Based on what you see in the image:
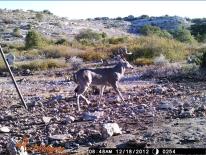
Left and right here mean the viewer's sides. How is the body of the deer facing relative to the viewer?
facing to the right of the viewer

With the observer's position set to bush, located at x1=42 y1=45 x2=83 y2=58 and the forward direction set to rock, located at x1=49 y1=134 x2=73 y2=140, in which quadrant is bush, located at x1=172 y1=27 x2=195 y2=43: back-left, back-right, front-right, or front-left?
back-left

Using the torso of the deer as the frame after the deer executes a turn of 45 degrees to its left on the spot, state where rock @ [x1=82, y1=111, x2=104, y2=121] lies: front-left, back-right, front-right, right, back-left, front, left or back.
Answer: back-right

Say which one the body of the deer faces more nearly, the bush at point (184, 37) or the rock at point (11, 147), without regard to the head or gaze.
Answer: the bush

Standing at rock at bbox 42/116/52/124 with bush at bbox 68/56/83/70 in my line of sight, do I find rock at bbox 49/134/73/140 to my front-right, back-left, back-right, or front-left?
back-right

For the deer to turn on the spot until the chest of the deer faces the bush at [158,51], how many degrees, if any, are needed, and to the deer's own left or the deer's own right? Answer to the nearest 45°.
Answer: approximately 90° to the deer's own left

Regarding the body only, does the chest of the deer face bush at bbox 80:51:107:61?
no

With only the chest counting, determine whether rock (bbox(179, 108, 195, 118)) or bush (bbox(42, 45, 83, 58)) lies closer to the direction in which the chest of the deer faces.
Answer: the rock

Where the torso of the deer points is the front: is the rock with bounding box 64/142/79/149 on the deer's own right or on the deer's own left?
on the deer's own right

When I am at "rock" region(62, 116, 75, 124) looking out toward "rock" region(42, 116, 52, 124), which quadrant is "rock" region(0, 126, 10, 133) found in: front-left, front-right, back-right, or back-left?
front-left

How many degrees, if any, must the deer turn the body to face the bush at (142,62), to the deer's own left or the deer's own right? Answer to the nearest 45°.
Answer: approximately 90° to the deer's own left

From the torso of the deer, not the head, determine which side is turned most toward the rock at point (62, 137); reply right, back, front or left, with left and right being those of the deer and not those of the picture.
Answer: right

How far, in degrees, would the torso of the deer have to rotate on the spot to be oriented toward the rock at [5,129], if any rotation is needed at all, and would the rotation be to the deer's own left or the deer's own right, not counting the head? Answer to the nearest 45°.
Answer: approximately 135° to the deer's own right

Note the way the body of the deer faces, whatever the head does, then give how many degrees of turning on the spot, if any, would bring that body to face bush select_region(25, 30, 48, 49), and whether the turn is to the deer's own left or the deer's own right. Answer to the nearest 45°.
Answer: approximately 90° to the deer's own left

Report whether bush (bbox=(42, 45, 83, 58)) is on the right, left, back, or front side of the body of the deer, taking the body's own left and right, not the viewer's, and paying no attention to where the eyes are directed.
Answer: left

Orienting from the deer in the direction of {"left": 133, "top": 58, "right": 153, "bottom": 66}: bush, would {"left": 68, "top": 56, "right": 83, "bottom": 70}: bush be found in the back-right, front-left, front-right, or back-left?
front-left

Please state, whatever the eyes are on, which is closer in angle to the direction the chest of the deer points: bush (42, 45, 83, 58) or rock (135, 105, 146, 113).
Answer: the rock

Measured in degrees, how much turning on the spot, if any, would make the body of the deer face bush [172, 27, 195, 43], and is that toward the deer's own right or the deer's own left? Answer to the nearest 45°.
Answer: approximately 90° to the deer's own left

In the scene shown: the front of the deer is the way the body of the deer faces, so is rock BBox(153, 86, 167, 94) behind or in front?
in front

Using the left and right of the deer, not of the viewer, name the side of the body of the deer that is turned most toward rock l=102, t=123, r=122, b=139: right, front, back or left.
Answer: right
